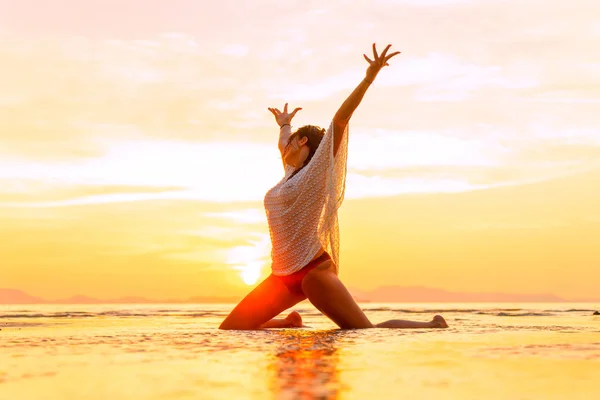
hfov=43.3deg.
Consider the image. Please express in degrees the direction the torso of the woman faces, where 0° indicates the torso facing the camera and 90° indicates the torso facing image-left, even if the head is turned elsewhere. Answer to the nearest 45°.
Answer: approximately 45°

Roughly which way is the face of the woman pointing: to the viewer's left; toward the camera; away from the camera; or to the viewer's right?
to the viewer's left
